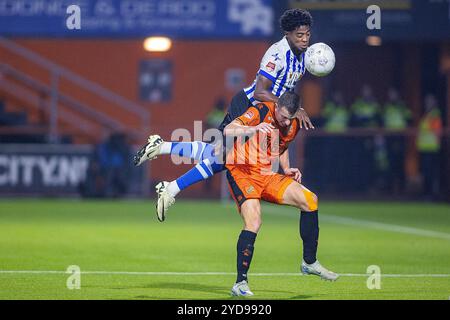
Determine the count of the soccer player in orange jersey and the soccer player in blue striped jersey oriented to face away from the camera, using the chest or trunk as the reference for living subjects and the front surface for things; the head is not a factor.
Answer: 0

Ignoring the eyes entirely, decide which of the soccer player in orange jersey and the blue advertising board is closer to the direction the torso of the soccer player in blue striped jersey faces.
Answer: the soccer player in orange jersey

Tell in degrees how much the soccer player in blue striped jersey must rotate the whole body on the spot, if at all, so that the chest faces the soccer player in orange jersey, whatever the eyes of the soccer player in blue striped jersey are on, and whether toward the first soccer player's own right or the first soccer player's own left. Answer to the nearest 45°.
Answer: approximately 45° to the first soccer player's own right

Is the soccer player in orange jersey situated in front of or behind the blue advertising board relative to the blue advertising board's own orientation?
in front

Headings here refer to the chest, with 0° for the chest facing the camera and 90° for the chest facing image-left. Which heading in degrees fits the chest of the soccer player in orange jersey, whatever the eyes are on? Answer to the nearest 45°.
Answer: approximately 315°

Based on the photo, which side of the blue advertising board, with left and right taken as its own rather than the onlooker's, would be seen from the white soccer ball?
front

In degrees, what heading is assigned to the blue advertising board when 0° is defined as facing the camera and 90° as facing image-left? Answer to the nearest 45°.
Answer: approximately 0°

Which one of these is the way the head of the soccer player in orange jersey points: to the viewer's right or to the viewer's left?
to the viewer's right

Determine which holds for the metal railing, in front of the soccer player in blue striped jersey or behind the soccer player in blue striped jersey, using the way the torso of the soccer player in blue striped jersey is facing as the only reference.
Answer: behind

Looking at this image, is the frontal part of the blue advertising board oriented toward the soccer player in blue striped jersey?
yes

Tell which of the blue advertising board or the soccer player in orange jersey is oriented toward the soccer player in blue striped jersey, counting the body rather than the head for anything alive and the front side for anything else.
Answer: the blue advertising board
